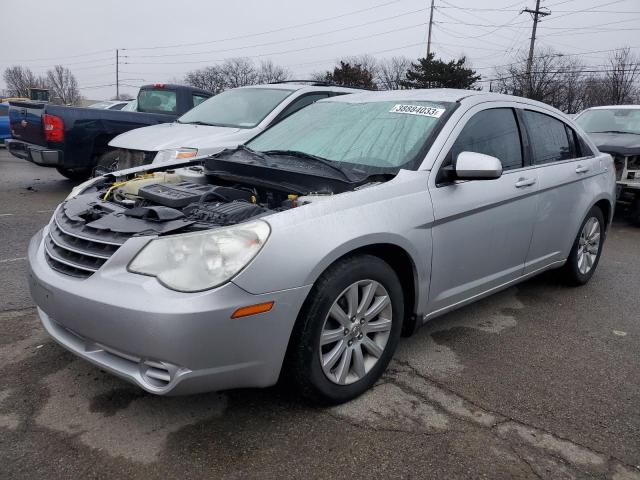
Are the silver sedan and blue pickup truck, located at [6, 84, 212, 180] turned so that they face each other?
no

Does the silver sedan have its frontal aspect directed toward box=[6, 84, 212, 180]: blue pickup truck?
no

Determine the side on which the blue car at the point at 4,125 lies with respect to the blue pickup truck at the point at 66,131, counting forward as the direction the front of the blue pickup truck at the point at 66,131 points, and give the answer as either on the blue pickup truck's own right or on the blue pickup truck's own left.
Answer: on the blue pickup truck's own left

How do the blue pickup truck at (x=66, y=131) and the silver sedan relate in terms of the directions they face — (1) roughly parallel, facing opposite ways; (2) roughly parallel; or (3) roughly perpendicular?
roughly parallel, facing opposite ways

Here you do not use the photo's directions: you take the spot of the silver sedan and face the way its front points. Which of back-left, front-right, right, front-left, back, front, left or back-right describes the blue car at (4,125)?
right

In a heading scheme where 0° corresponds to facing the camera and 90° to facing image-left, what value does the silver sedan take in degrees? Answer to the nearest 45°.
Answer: approximately 45°

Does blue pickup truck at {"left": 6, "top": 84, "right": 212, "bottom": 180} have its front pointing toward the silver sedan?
no

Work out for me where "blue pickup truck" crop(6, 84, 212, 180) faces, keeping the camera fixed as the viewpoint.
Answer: facing away from the viewer and to the right of the viewer
